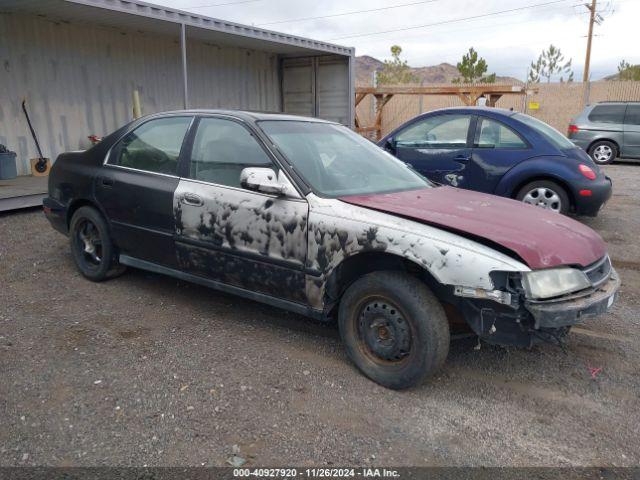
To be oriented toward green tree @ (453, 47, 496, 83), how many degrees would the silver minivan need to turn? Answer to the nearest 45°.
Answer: approximately 90° to its left

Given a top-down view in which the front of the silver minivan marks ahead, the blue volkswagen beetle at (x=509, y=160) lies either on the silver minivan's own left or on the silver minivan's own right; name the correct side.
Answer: on the silver minivan's own right

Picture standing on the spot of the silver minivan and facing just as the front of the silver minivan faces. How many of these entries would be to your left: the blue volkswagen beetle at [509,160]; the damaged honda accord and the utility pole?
1

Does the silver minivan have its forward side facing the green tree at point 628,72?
no

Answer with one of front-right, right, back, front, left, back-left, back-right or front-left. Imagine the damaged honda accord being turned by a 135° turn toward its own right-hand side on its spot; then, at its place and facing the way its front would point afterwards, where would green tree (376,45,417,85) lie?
right

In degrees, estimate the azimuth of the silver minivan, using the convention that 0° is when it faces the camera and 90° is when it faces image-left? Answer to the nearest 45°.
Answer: approximately 270°

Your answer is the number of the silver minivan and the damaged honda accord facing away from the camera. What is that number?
0

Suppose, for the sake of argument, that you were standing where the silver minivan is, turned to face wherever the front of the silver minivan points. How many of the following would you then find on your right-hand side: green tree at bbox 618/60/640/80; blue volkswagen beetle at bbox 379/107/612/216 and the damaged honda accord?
2

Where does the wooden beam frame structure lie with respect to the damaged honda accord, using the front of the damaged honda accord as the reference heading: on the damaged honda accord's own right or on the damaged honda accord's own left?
on the damaged honda accord's own left

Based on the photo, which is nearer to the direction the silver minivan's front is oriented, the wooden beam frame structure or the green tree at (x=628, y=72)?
the green tree

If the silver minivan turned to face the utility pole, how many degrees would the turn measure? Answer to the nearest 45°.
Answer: approximately 90° to its left

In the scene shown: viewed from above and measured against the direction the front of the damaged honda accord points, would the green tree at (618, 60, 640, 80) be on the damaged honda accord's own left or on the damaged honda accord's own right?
on the damaged honda accord's own left

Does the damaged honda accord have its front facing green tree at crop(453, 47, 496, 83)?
no

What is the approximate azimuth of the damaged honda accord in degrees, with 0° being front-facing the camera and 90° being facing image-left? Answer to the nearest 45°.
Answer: approximately 315°

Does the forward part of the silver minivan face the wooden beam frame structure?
no

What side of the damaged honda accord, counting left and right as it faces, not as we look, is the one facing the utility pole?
left
